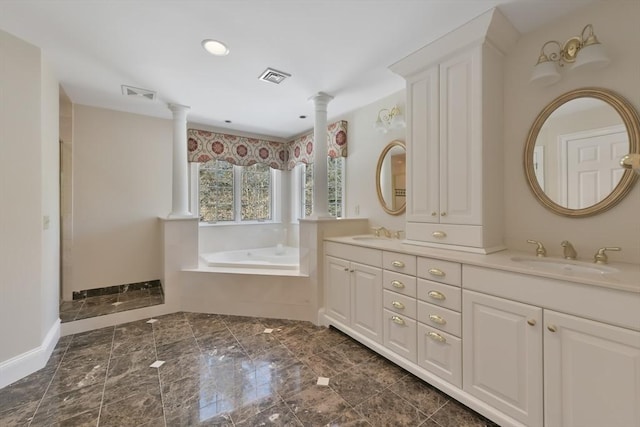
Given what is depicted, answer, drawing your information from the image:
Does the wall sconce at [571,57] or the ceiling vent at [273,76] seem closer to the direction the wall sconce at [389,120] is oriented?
the ceiling vent

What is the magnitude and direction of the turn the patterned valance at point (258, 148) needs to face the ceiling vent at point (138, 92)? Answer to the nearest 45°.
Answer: approximately 45° to its right

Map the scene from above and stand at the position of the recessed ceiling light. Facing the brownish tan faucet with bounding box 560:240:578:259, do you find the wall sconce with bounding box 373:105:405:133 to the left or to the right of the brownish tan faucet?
left

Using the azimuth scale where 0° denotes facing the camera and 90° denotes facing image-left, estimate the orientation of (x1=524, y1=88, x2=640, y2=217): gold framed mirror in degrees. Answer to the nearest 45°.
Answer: approximately 45°

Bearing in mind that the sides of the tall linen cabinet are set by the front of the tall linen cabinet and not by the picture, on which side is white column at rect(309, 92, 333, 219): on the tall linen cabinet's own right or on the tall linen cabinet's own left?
on the tall linen cabinet's own right
